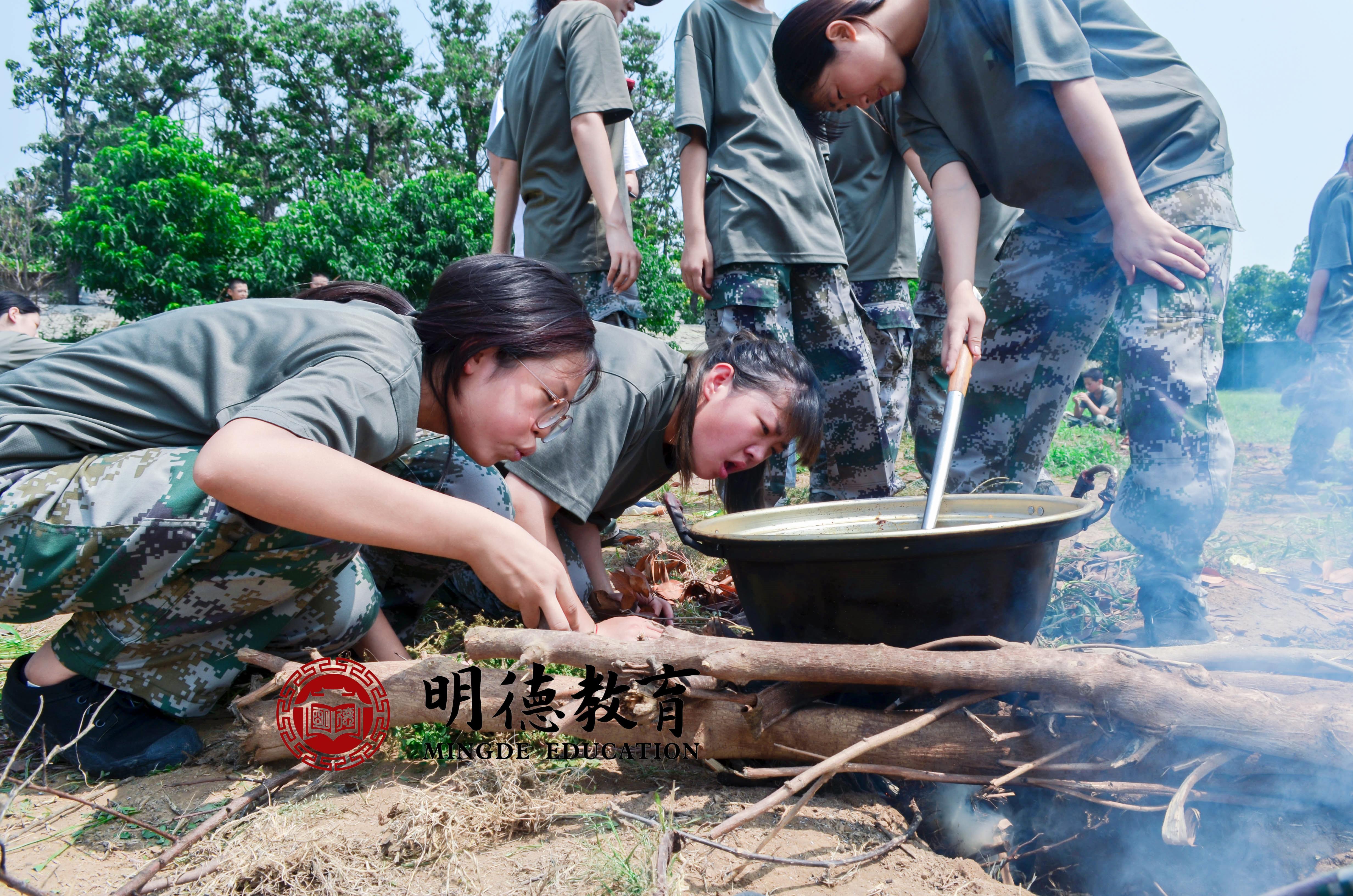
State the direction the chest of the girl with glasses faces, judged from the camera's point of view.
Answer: to the viewer's right

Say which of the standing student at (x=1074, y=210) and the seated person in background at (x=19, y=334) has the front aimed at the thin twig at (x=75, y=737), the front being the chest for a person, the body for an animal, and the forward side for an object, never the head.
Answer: the standing student

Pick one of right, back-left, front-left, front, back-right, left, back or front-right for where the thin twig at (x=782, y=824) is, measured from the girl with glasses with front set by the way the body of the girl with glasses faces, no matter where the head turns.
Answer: front-right

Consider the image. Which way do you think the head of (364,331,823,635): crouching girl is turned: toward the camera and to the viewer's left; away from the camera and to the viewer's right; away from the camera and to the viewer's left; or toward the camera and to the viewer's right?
toward the camera and to the viewer's right

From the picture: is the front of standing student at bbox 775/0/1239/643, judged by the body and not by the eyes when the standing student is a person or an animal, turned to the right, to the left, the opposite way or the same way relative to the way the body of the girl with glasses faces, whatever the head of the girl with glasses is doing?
the opposite way

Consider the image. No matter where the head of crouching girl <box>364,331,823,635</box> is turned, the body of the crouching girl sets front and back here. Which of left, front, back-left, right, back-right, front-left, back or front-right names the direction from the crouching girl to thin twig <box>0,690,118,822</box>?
right

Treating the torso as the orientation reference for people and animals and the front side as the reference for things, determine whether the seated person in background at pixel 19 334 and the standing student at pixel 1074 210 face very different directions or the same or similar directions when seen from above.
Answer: very different directions

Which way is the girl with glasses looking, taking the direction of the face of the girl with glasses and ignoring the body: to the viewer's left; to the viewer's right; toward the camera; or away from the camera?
to the viewer's right

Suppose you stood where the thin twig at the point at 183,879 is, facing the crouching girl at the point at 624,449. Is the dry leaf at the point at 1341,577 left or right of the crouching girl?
right
